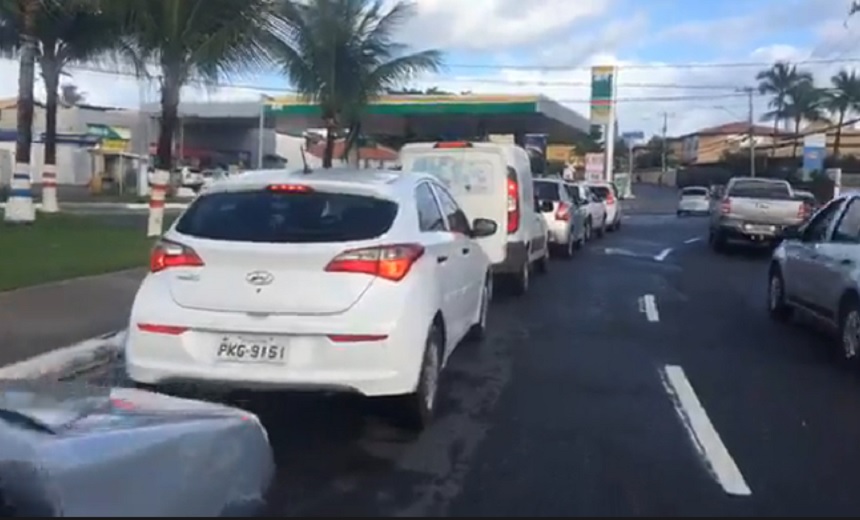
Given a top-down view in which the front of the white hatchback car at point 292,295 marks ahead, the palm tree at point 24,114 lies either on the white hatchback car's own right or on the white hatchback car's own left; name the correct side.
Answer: on the white hatchback car's own left

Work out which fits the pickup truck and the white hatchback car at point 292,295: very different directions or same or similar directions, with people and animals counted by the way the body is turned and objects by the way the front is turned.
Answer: same or similar directions

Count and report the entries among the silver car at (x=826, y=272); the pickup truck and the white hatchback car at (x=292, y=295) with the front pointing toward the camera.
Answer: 0

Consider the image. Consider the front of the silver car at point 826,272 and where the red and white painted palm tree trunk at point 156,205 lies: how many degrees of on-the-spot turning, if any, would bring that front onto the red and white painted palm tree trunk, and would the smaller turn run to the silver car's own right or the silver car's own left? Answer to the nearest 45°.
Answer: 0° — it already faces it

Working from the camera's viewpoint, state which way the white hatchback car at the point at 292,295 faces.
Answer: facing away from the viewer and to the right of the viewer

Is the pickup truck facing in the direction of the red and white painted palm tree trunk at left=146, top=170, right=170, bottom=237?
no

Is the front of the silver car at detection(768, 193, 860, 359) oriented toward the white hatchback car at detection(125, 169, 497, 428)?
no

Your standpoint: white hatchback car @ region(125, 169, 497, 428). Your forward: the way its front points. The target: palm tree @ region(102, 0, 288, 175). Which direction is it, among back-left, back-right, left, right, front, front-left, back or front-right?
front-left

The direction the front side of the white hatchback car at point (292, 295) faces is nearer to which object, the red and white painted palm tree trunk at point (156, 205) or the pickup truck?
the pickup truck

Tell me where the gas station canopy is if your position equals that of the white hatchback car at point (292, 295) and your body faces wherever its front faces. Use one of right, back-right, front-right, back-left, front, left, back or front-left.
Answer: front-left

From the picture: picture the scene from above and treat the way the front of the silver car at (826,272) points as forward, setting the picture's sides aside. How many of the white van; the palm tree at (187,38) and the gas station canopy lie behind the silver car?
0

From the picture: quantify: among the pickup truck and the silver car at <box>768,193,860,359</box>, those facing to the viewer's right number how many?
0

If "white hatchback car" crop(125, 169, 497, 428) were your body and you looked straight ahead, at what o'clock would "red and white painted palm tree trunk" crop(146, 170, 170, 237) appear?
The red and white painted palm tree trunk is roughly at 10 o'clock from the white hatchback car.

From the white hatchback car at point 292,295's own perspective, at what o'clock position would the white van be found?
The white van is roughly at 11 o'clock from the white hatchback car.

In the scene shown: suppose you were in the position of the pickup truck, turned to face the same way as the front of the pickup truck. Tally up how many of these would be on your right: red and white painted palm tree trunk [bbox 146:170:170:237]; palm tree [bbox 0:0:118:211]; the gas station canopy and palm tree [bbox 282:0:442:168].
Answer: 0

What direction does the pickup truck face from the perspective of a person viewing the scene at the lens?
facing away from the viewer

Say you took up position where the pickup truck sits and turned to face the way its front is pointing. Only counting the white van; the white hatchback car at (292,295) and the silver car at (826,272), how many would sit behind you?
3

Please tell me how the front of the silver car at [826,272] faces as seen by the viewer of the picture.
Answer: facing away from the viewer and to the left of the viewer

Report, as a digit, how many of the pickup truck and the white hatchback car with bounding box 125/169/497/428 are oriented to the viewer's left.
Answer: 0

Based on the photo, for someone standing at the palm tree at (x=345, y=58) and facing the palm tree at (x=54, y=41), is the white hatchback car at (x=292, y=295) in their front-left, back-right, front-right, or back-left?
front-left
